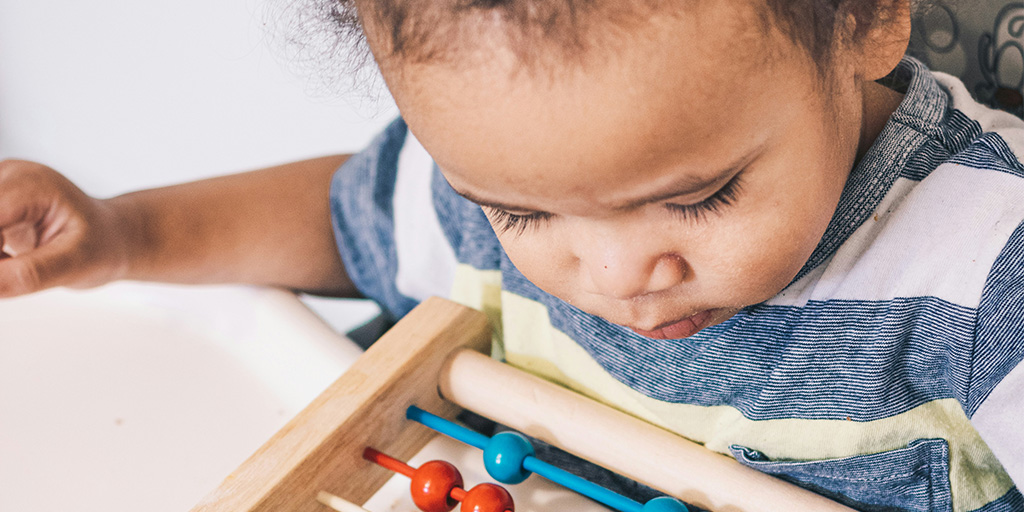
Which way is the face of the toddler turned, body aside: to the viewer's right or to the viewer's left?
to the viewer's left

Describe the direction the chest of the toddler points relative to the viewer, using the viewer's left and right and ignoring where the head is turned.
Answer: facing the viewer and to the left of the viewer
